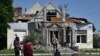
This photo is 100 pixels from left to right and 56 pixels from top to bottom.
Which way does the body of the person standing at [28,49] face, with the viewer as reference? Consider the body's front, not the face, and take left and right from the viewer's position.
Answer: facing away from the viewer
